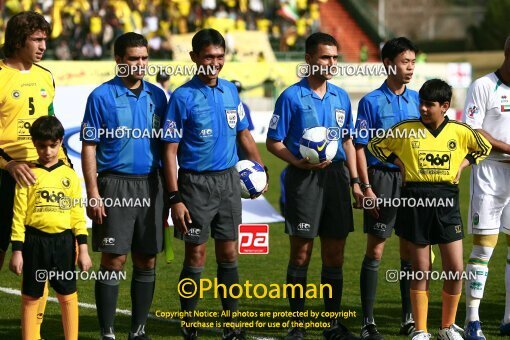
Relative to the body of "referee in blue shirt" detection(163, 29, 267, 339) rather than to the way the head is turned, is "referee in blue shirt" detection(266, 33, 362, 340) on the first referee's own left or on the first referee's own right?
on the first referee's own left

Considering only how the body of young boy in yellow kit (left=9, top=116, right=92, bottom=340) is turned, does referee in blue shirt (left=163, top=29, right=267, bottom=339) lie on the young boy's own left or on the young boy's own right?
on the young boy's own left

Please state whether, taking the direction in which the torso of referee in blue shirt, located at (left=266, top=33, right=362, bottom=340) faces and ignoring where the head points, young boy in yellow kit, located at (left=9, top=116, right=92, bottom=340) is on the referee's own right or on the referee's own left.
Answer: on the referee's own right

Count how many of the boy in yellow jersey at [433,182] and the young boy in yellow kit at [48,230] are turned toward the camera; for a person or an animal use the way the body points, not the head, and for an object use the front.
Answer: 2

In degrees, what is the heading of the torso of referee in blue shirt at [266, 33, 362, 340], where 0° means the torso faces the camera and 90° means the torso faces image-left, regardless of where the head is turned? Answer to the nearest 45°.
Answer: approximately 315°
